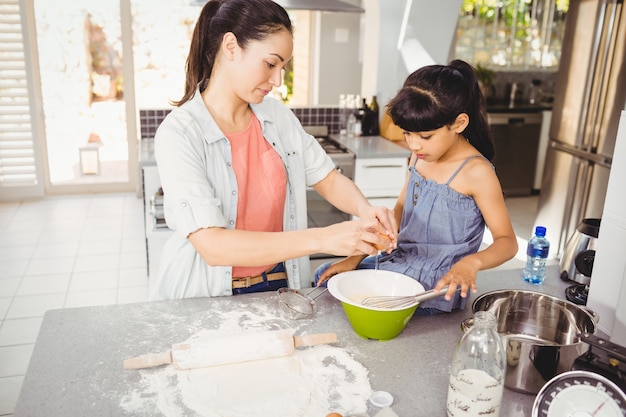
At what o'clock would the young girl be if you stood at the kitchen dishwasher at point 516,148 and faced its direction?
The young girl is roughly at 12 o'clock from the kitchen dishwasher.

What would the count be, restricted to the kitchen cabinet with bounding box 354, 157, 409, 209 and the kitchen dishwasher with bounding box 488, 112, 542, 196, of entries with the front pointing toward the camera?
2

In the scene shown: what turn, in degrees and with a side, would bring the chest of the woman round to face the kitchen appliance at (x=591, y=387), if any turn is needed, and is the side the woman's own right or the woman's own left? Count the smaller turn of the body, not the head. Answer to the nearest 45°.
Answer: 0° — they already face it

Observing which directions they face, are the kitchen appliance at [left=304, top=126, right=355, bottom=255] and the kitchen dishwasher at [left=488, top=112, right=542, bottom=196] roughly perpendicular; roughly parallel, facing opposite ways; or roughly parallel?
roughly parallel

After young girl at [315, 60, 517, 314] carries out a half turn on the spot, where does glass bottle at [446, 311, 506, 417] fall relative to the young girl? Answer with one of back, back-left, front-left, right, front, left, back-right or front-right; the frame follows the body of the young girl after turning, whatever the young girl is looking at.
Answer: back-right

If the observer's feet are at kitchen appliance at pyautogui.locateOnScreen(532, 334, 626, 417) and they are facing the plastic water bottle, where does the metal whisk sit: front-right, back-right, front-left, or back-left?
front-left

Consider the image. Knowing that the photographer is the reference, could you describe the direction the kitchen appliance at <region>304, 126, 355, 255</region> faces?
facing the viewer

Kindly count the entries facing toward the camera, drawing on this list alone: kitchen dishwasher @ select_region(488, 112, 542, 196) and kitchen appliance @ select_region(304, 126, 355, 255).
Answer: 2

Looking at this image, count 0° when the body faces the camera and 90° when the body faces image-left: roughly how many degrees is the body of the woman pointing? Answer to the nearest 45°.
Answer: approximately 315°

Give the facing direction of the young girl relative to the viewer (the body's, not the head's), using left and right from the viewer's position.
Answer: facing the viewer and to the left of the viewer

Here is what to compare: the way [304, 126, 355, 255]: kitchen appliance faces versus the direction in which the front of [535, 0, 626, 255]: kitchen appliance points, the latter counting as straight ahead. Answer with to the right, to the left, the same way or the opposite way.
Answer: to the left

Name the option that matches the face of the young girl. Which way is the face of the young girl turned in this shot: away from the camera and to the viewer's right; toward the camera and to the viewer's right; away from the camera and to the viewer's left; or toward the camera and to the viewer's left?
toward the camera and to the viewer's left

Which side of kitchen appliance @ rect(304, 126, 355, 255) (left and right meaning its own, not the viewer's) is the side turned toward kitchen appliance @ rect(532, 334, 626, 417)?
front

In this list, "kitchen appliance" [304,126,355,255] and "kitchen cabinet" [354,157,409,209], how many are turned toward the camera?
2
